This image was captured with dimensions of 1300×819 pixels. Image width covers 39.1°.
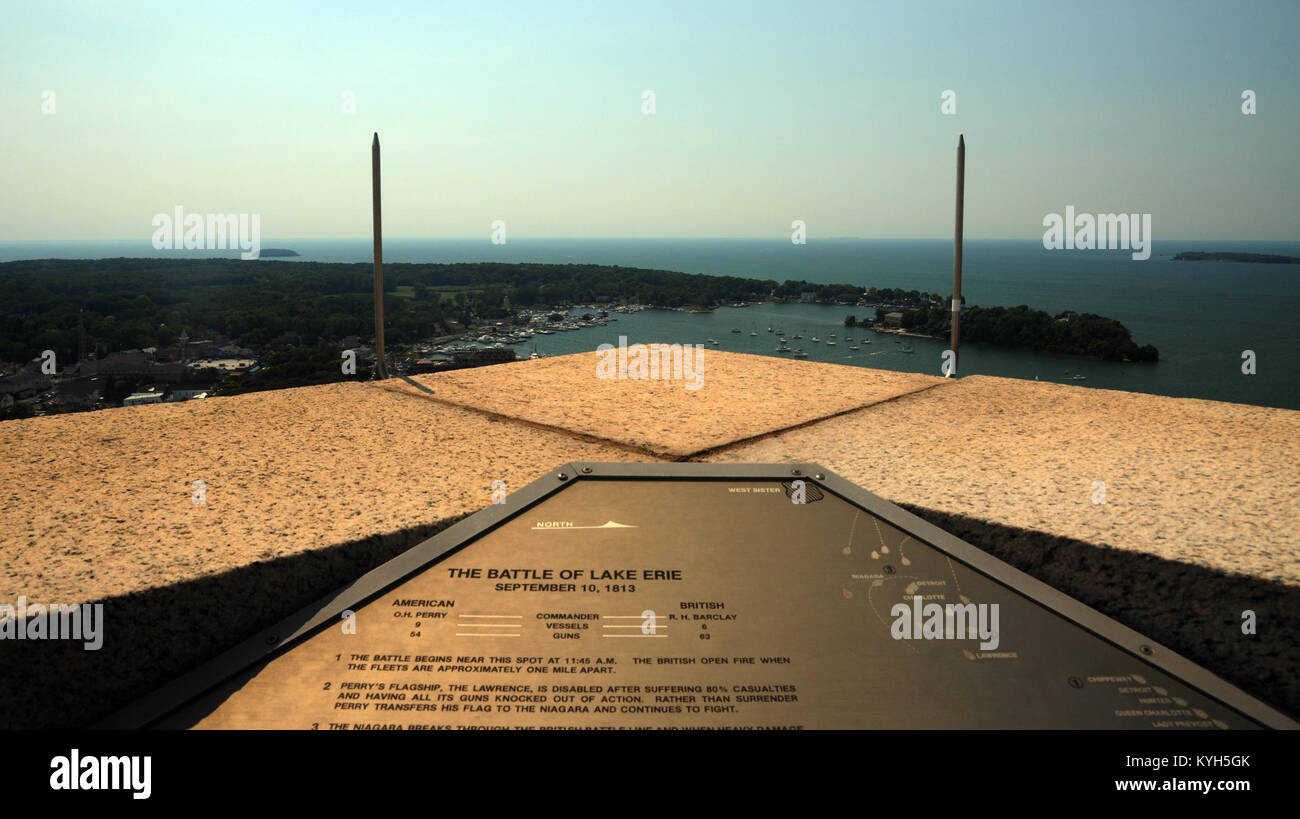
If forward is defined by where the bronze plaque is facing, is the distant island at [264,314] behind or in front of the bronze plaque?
behind

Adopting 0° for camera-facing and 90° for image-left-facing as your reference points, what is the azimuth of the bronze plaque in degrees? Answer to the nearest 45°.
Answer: approximately 0°
